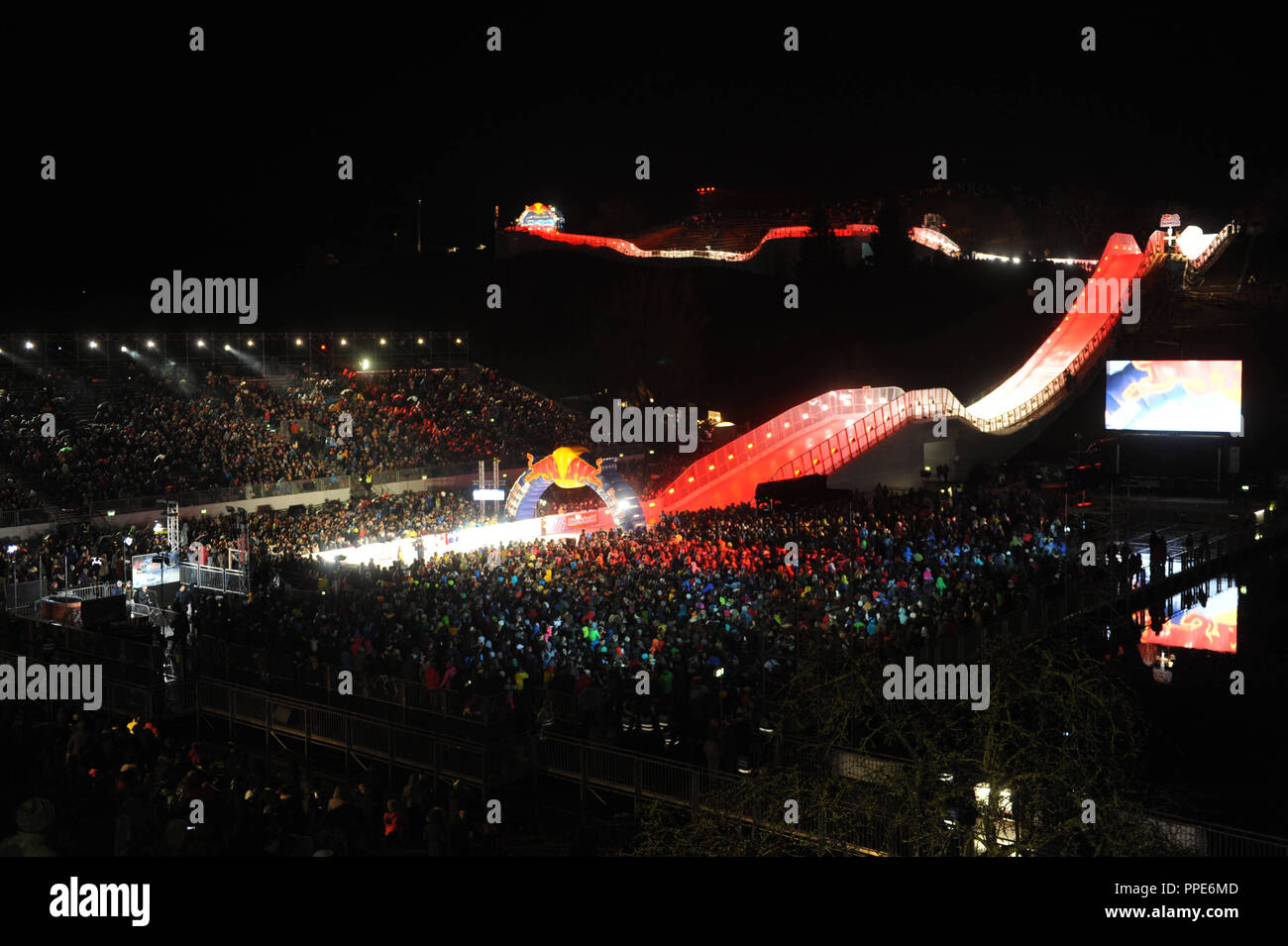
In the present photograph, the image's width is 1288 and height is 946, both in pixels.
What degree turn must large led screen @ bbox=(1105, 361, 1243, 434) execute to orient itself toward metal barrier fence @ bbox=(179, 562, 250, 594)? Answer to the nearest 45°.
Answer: approximately 45° to its right

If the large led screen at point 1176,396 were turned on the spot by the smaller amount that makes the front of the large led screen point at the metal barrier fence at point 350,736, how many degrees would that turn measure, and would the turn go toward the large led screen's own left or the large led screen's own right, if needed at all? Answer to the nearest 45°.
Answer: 0° — it already faces it

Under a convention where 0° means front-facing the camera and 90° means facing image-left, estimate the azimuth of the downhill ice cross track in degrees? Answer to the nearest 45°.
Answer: approximately 45°

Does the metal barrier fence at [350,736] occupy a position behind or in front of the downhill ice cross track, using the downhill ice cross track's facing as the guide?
in front

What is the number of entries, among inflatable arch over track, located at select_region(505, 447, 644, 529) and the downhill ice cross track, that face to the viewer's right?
0

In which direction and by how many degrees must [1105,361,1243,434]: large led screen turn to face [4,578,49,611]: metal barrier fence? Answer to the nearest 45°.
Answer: approximately 45° to its right

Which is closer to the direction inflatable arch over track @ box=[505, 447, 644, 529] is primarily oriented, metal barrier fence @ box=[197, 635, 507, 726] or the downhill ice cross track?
the metal barrier fence

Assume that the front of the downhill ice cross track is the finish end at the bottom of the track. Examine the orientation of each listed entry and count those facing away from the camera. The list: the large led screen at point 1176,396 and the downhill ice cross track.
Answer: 0

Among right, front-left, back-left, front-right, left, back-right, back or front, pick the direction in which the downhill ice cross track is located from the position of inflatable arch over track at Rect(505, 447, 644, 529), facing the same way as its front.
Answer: back

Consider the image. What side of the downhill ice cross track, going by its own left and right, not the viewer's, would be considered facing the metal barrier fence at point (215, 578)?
front
